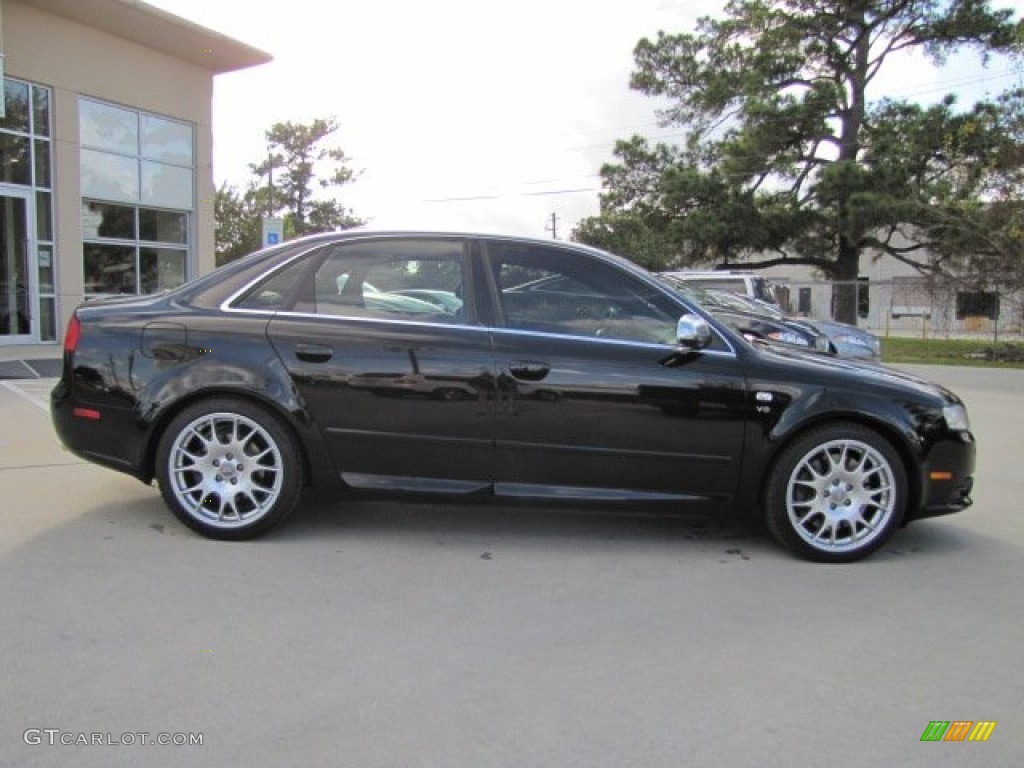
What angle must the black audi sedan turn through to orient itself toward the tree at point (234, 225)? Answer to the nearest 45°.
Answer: approximately 90° to its left

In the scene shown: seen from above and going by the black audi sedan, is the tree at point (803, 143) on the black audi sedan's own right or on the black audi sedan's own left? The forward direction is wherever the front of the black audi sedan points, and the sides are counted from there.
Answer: on the black audi sedan's own left

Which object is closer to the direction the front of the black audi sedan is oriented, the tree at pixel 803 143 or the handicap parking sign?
the tree

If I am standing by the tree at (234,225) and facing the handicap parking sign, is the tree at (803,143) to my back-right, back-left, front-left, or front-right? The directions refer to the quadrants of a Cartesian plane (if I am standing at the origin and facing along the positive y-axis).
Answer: front-left

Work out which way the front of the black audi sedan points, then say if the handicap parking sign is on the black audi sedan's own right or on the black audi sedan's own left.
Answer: on the black audi sedan's own left

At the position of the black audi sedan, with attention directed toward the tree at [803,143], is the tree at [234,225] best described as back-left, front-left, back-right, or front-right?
front-left

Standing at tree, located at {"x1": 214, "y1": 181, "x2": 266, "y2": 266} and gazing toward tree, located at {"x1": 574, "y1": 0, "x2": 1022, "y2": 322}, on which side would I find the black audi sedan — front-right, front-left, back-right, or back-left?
front-right

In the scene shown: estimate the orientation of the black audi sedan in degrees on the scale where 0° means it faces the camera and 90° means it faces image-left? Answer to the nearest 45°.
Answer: approximately 270°
